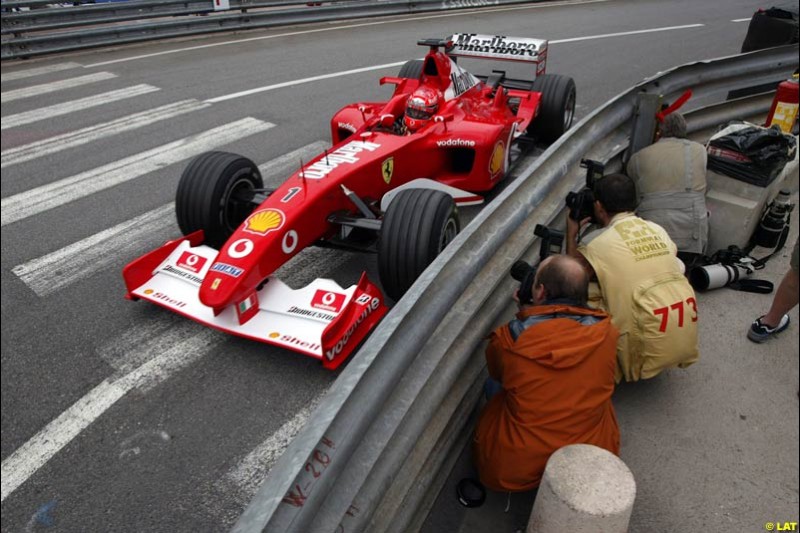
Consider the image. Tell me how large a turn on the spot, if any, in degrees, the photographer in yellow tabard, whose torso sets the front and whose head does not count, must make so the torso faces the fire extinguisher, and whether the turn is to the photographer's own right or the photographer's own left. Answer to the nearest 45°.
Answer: approximately 45° to the photographer's own right

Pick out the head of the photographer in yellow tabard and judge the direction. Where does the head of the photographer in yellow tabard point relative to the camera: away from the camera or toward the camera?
away from the camera

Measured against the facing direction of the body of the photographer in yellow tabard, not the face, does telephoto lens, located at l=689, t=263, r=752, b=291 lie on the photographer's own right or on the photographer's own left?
on the photographer's own right

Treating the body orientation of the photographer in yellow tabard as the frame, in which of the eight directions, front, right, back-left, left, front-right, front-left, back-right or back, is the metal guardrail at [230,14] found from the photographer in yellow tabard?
front

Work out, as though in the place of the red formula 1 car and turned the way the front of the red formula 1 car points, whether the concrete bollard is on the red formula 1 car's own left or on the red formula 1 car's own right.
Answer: on the red formula 1 car's own left

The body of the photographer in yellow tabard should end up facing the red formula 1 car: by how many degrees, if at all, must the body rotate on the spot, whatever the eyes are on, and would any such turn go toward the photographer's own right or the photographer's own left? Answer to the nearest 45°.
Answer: approximately 45° to the photographer's own left

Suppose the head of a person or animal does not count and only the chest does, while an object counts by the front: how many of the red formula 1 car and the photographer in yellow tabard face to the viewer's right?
0

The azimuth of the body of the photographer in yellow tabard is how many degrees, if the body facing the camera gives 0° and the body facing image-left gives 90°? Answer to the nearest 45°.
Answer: approximately 135°

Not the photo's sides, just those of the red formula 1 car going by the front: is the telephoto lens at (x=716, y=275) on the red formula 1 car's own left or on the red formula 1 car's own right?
on the red formula 1 car's own left
